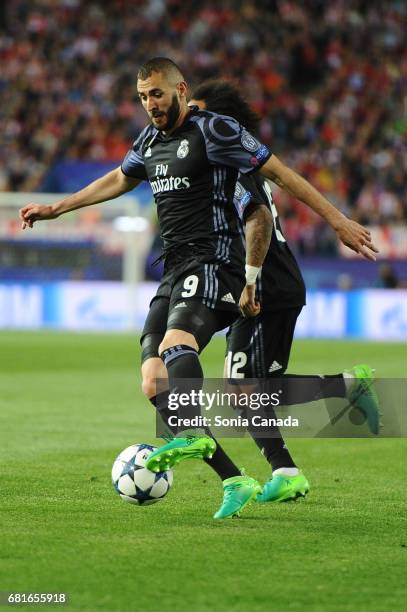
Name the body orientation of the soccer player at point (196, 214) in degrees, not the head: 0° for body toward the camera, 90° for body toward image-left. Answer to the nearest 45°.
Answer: approximately 45°

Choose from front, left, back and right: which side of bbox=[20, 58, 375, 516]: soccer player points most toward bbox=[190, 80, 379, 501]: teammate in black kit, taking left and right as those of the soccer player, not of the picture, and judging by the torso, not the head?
back

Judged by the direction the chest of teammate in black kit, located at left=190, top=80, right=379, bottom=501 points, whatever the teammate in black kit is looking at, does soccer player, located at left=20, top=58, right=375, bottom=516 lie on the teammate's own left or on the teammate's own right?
on the teammate's own left
